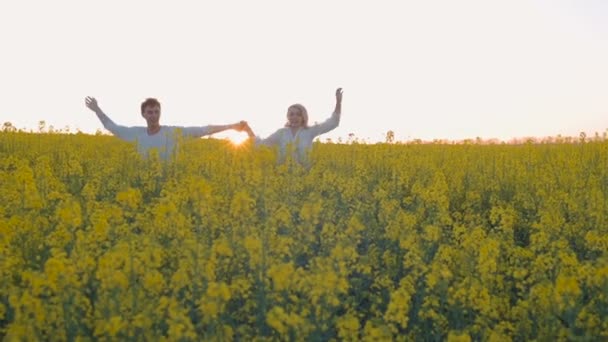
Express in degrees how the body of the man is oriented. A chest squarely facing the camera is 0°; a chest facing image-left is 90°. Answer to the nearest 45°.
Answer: approximately 0°

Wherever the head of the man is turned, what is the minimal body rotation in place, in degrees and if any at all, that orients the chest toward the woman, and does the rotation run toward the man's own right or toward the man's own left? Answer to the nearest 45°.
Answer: approximately 90° to the man's own left

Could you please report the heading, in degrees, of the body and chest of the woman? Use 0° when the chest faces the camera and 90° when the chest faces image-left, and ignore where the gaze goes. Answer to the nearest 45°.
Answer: approximately 0°

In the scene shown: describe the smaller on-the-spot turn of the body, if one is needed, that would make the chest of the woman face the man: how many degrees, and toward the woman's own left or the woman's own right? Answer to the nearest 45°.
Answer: approximately 90° to the woman's own right

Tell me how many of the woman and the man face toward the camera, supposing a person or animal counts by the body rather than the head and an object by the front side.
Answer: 2
